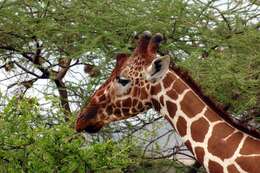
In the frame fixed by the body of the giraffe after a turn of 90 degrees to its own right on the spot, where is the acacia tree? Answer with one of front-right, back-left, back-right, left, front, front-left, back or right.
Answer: front

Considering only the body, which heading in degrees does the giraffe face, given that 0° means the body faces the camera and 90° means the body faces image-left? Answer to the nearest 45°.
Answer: approximately 90°
